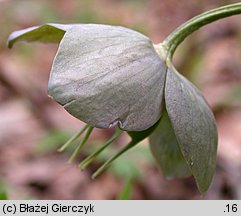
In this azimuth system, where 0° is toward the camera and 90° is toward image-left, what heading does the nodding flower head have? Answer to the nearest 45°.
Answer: approximately 90°
